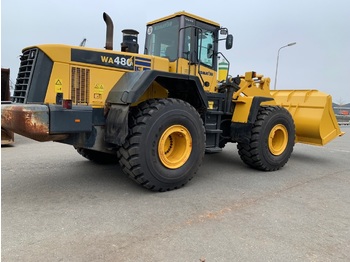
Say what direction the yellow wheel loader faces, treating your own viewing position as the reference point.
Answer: facing away from the viewer and to the right of the viewer
